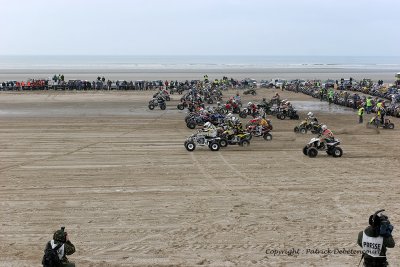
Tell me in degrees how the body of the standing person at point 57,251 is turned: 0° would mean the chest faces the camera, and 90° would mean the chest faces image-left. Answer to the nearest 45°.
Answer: approximately 225°

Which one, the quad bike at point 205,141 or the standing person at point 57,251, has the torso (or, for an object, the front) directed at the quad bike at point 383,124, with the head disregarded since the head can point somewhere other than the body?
the standing person

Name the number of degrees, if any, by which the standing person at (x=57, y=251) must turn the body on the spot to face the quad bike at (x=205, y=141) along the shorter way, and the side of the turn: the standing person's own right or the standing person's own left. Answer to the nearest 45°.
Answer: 0° — they already face it
